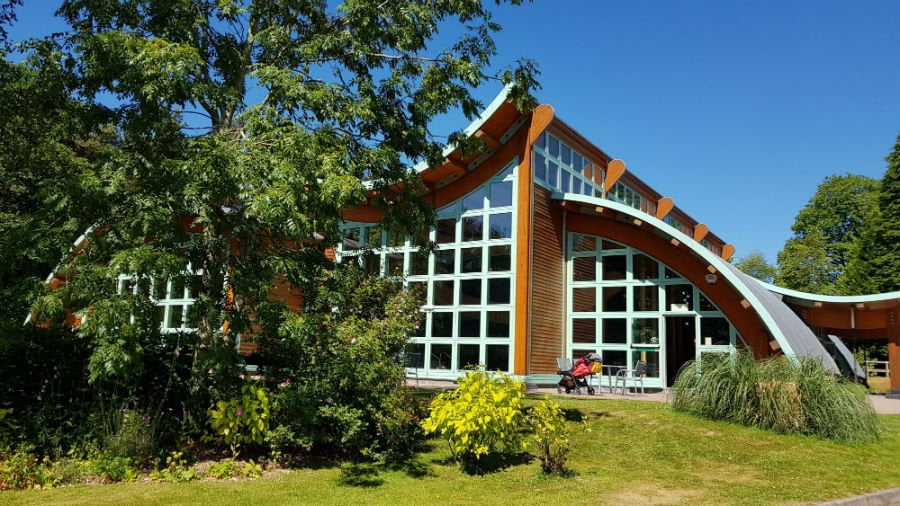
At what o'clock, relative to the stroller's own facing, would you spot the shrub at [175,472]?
The shrub is roughly at 10 o'clock from the stroller.

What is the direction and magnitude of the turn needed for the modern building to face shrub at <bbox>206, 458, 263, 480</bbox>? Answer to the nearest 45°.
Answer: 0° — it already faces it

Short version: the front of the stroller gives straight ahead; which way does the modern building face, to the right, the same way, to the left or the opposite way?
to the left

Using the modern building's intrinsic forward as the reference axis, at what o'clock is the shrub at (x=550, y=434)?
The shrub is roughly at 12 o'clock from the modern building.

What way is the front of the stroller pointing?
to the viewer's left

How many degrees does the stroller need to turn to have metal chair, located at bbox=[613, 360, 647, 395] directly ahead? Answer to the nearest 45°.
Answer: approximately 135° to its right

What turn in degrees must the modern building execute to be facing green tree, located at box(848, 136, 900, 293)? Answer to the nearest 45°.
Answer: approximately 135° to its left

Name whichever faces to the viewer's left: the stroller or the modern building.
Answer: the stroller

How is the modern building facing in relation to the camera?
toward the camera
